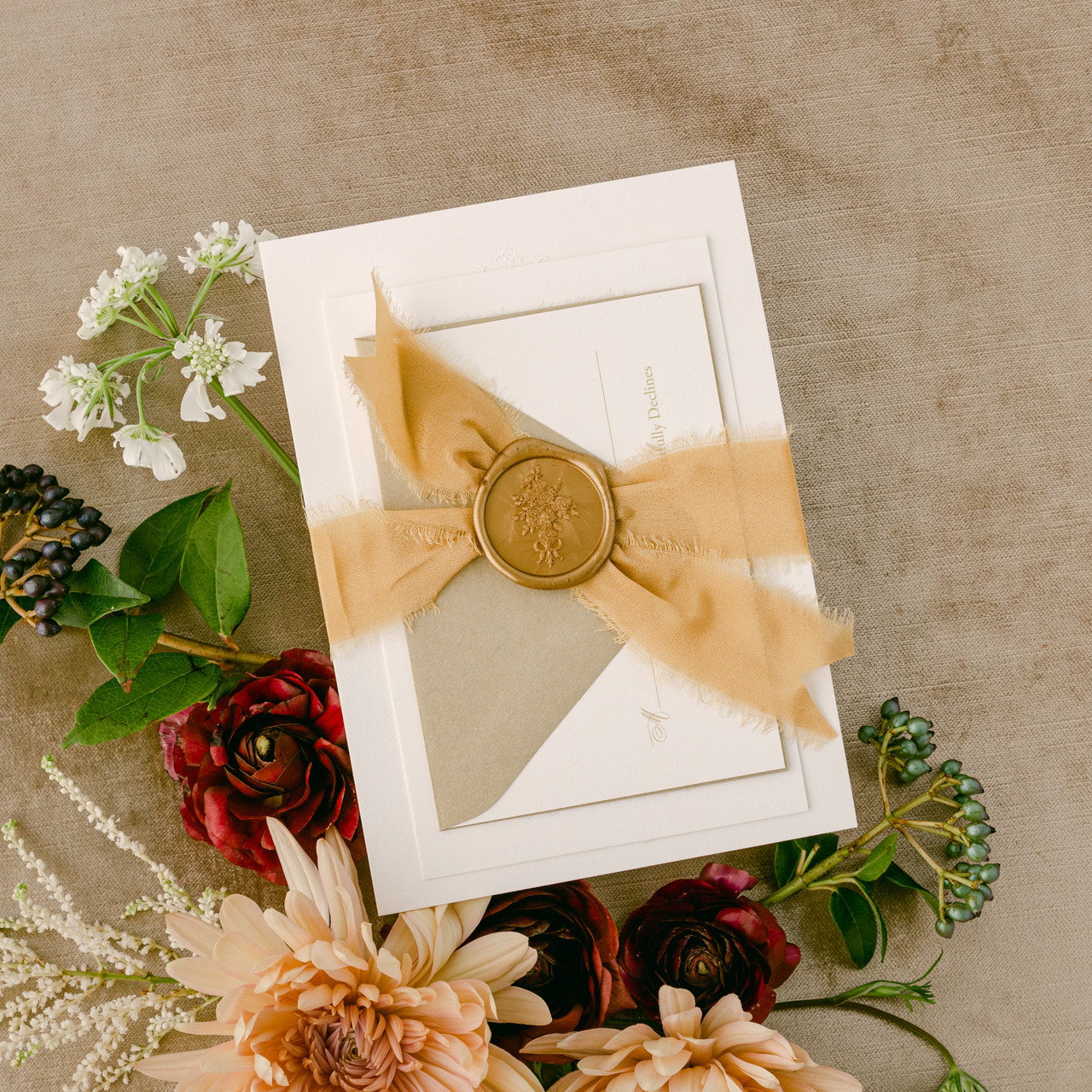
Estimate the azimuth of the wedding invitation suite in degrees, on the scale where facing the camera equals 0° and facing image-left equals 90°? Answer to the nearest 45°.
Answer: approximately 0°
